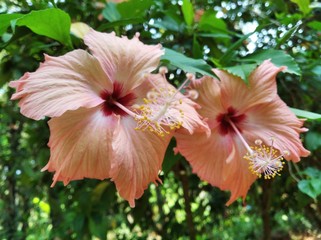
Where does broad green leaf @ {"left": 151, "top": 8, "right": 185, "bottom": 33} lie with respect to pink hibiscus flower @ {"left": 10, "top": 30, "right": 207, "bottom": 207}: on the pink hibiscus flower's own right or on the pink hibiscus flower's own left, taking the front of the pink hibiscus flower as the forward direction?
on the pink hibiscus flower's own left

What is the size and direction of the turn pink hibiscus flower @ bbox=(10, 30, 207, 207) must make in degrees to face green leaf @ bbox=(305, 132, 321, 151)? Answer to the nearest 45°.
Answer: approximately 45° to its left

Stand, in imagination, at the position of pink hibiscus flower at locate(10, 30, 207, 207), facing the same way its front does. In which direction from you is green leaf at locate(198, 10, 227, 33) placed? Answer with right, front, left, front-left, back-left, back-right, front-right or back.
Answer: left

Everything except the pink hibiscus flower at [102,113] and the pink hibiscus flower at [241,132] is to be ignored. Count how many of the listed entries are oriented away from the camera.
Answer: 0

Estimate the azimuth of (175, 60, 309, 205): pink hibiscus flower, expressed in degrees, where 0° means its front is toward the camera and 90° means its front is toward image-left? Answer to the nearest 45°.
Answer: approximately 315°

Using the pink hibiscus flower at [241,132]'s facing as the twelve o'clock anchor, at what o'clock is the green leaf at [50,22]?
The green leaf is roughly at 4 o'clock from the pink hibiscus flower.

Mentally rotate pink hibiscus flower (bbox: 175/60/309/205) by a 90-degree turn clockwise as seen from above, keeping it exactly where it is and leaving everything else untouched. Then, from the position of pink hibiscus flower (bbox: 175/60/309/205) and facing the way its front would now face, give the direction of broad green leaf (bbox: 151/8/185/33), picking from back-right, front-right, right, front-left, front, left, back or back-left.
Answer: right
